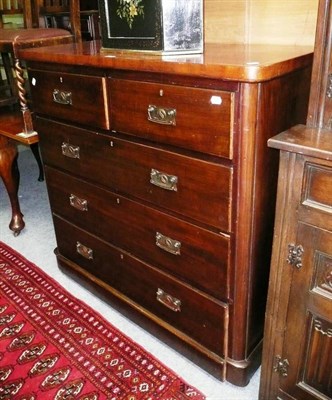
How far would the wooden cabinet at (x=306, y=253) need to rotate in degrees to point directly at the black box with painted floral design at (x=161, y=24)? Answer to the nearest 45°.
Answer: approximately 90° to its right

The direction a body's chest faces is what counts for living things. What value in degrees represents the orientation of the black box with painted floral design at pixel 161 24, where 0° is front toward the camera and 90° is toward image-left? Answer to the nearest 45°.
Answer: approximately 0°

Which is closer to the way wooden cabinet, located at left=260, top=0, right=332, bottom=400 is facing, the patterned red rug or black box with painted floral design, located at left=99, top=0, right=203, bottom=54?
the patterned red rug

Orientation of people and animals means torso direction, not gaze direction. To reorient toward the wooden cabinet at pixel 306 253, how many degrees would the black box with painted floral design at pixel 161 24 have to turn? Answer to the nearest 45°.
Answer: approximately 45° to its left
